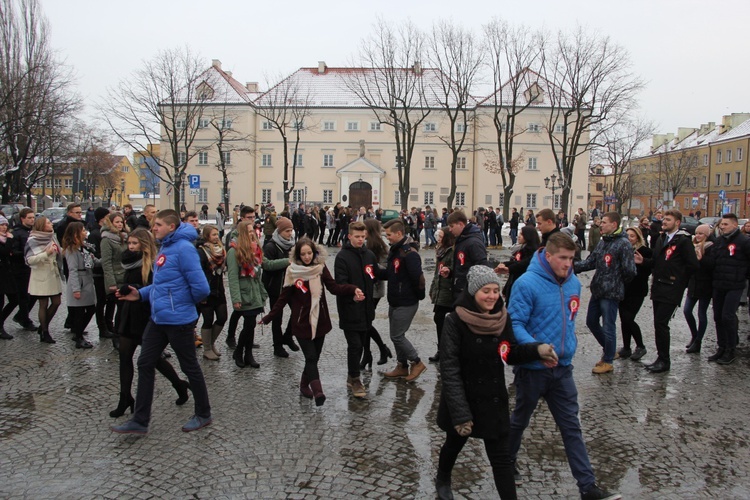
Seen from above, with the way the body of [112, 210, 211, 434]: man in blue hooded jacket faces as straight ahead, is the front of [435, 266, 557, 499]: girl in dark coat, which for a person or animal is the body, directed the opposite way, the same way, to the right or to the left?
to the left

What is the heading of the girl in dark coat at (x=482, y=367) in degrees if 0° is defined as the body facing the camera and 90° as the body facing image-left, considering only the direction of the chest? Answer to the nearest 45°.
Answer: approximately 315°

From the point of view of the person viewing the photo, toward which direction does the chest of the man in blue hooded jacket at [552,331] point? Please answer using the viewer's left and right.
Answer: facing the viewer and to the right of the viewer

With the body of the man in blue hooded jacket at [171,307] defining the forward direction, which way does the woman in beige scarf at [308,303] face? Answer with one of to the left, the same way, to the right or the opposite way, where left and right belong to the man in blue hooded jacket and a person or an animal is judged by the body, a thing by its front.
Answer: to the left

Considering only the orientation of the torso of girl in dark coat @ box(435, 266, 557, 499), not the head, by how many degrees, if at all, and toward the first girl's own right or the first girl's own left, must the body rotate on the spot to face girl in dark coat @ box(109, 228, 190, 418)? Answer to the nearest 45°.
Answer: approximately 135° to the first girl's own right

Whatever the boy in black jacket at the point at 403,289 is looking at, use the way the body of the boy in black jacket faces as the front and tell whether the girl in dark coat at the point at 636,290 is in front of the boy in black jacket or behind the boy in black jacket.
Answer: behind

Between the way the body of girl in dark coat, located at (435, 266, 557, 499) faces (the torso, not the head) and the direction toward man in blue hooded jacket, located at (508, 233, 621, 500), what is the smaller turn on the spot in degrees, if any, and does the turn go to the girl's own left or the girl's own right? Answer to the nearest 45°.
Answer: approximately 90° to the girl's own left

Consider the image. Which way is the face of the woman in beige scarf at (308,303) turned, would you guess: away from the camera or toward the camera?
toward the camera

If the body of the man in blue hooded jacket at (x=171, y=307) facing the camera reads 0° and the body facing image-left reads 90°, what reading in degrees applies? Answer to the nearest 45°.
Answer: approximately 90°

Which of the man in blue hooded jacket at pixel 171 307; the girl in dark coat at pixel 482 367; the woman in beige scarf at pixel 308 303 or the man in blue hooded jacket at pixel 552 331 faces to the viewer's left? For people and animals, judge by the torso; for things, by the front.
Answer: the man in blue hooded jacket at pixel 171 307

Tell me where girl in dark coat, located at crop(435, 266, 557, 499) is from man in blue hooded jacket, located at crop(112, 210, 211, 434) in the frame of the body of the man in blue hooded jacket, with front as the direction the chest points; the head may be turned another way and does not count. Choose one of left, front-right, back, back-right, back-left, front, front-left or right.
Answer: back-left

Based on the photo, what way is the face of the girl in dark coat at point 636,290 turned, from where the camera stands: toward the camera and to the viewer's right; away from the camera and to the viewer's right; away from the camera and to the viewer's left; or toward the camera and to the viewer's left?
toward the camera and to the viewer's left

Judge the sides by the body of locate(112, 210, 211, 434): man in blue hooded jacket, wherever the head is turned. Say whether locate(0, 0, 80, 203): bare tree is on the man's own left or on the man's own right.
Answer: on the man's own right

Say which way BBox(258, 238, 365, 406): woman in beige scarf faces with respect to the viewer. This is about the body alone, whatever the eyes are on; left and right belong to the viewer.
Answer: facing the viewer
